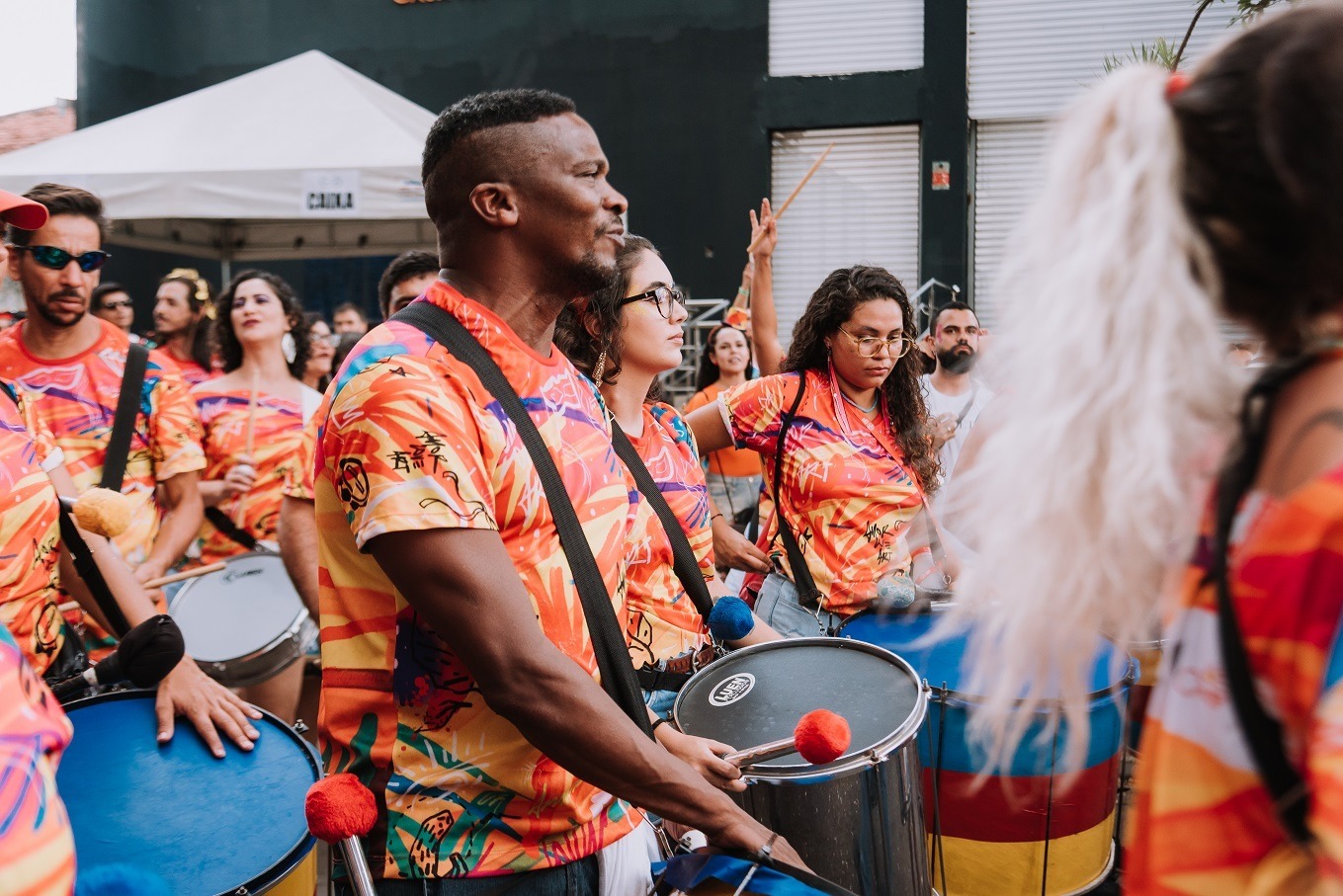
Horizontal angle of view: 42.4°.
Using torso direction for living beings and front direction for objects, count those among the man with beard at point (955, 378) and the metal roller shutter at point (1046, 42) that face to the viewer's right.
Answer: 0

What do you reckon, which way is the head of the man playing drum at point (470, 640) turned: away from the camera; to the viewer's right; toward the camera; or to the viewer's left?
to the viewer's right

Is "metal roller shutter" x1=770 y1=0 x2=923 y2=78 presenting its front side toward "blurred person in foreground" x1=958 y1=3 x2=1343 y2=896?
yes

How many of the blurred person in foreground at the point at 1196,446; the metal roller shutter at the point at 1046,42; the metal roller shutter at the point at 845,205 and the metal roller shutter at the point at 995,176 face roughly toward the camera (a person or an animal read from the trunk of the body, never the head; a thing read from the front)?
3

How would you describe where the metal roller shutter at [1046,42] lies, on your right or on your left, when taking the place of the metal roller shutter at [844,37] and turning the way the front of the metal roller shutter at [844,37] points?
on your left

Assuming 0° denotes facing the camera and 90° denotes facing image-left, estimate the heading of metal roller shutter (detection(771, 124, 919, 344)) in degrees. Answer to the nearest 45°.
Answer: approximately 0°

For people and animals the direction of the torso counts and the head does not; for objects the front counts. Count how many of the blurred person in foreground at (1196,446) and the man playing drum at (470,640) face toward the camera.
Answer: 0

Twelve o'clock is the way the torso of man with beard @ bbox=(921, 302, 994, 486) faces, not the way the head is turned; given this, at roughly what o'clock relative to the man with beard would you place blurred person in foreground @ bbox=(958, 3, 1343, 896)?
The blurred person in foreground is roughly at 12 o'clock from the man with beard.

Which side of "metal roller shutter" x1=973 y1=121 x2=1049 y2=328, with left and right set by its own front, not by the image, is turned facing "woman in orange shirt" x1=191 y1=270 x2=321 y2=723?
front

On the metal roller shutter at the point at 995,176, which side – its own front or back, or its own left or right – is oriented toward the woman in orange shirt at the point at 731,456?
front

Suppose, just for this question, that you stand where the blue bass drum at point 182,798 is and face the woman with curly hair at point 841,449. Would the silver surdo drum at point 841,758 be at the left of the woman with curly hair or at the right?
right
